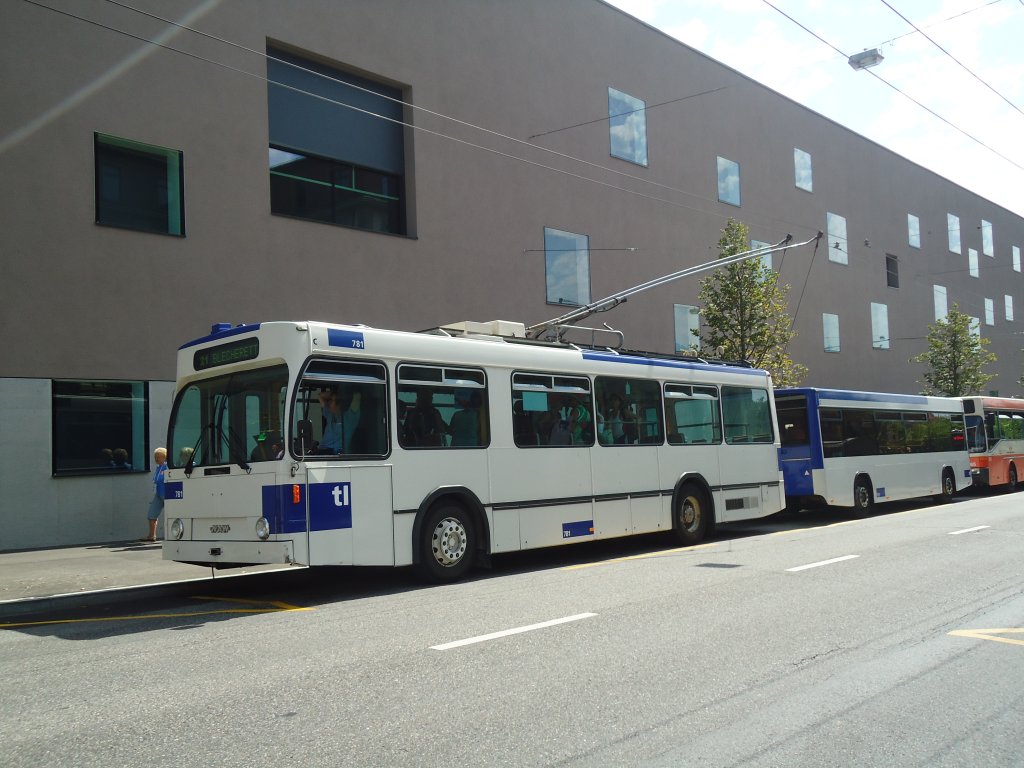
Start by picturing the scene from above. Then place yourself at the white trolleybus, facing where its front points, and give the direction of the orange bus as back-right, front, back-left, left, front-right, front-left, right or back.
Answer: back

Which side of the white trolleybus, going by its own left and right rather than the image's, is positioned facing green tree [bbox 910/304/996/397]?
back

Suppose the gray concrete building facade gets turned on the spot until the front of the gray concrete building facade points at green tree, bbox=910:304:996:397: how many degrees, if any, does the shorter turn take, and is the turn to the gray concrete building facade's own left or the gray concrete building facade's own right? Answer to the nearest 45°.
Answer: approximately 90° to the gray concrete building facade's own left

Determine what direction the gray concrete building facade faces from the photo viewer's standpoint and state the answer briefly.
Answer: facing the viewer and to the right of the viewer

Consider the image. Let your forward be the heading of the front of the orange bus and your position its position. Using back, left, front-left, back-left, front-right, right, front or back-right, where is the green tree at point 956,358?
back-right

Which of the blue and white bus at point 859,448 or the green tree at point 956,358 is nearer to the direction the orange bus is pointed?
the blue and white bus

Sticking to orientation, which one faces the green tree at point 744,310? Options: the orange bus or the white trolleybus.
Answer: the orange bus

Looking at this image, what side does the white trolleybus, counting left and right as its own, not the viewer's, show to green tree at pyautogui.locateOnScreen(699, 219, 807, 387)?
back

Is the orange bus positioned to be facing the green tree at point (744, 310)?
yes

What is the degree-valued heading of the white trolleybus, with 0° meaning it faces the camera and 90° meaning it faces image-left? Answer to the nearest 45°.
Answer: approximately 45°

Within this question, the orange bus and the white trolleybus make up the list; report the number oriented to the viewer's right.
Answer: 0
